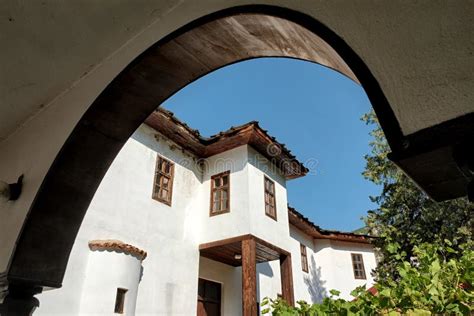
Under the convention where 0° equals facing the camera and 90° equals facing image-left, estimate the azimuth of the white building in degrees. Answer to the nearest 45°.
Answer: approximately 315°

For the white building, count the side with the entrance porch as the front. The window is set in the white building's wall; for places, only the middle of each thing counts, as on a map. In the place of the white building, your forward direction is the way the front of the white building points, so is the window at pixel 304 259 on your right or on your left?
on your left

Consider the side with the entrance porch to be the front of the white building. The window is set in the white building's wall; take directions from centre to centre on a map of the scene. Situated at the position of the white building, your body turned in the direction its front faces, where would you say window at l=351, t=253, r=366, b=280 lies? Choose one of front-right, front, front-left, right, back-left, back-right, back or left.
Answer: left

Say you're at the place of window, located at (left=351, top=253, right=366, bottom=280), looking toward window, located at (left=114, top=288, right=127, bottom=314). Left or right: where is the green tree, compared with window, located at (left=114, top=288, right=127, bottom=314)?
left

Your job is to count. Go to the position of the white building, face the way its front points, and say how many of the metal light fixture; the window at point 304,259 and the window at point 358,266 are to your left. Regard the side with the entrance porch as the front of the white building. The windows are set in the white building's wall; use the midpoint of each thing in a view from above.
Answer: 2

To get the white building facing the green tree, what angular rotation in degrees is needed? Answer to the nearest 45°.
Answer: approximately 45° to its left

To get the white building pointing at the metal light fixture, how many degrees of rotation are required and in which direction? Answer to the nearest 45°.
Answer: approximately 45° to its right
